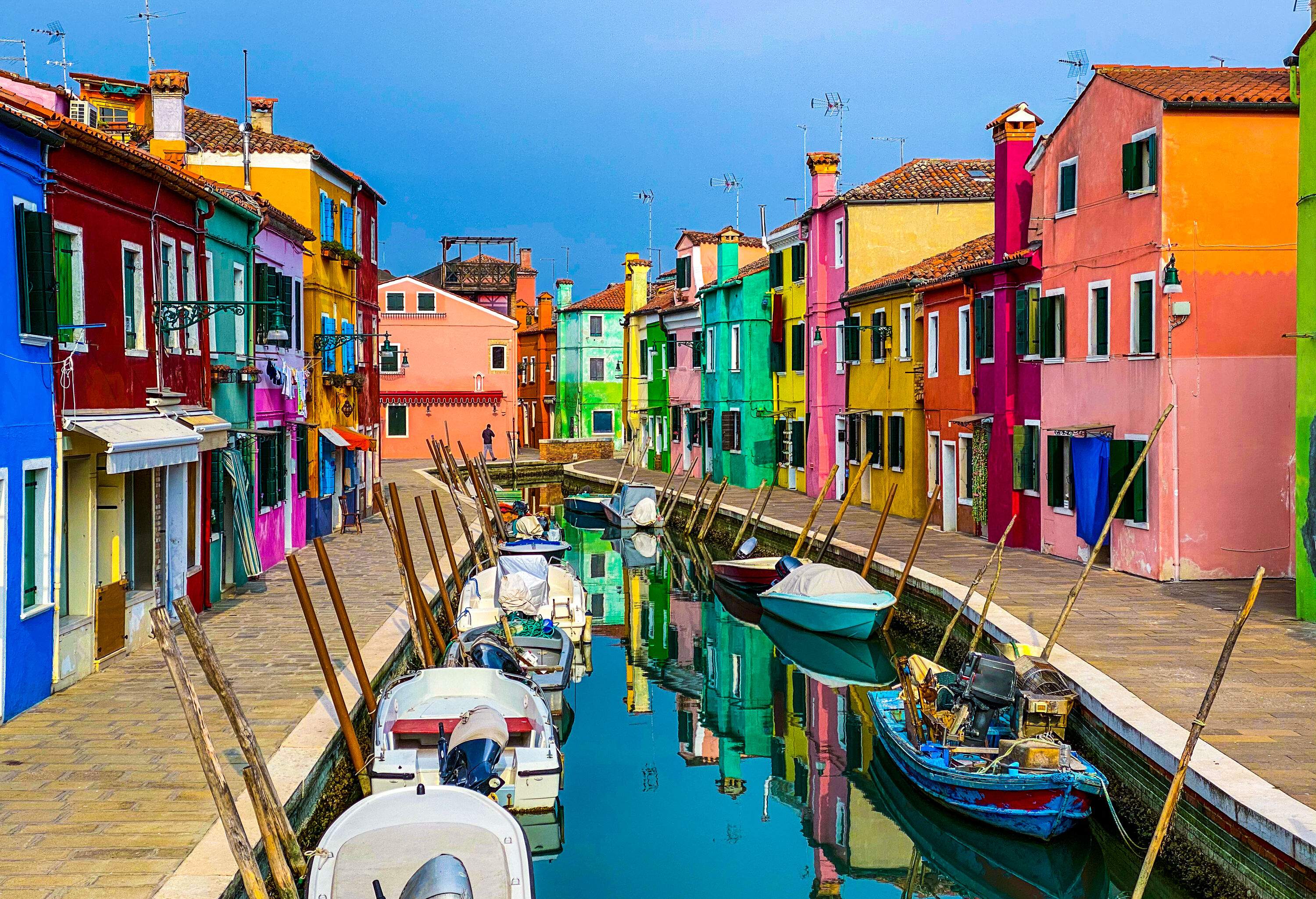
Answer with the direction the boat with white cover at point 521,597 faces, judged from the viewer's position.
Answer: facing away from the viewer

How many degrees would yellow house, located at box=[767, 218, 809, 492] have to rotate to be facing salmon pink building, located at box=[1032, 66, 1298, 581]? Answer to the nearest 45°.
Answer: approximately 45° to its left

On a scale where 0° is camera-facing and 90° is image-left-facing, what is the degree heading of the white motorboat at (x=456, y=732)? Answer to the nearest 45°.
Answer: approximately 180°

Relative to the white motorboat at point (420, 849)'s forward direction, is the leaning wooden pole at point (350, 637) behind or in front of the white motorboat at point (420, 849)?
in front

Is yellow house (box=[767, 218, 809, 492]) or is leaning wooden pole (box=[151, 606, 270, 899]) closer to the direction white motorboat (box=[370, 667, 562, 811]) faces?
the yellow house

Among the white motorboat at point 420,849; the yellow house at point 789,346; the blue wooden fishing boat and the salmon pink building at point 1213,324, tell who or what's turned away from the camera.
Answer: the white motorboat

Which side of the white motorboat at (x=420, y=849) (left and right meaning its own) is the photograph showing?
back

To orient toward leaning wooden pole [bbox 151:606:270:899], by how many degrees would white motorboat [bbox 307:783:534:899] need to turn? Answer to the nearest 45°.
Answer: approximately 135° to its left

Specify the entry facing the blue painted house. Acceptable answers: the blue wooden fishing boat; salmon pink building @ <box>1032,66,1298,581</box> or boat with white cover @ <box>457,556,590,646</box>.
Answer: the salmon pink building

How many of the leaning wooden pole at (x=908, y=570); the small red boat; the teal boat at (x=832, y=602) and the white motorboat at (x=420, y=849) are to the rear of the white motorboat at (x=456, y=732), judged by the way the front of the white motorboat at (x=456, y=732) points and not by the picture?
1

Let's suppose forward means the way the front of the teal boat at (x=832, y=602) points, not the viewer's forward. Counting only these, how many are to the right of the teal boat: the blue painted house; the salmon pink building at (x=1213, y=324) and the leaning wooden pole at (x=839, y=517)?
1

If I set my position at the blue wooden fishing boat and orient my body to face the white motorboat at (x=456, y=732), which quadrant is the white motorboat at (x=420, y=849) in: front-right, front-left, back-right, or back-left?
front-left

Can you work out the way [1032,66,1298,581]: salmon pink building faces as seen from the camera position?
facing the viewer and to the left of the viewer

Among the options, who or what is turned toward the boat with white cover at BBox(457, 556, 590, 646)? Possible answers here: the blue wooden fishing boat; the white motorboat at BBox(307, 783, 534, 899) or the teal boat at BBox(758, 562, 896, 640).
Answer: the white motorboat

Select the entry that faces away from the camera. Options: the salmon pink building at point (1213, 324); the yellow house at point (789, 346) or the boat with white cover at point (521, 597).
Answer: the boat with white cover

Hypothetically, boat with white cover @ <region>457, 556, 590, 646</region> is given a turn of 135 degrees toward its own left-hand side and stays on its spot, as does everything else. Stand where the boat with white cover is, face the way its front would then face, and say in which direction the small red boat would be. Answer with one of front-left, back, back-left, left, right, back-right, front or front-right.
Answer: back

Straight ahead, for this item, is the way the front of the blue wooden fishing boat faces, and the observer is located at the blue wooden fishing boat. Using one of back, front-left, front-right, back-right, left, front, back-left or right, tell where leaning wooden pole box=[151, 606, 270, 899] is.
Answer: right
